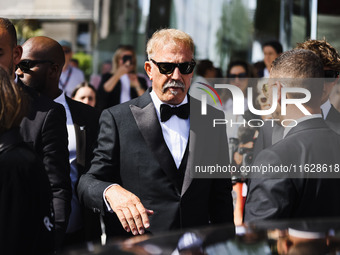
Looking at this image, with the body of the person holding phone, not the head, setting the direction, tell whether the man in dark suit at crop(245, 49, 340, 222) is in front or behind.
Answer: in front

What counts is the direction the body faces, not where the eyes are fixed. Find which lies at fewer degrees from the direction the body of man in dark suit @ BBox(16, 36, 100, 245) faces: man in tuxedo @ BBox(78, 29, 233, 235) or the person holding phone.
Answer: the man in tuxedo

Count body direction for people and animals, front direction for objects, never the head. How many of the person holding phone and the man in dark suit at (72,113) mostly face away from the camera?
0

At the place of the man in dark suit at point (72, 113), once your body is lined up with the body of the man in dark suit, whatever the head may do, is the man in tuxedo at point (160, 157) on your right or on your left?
on your left

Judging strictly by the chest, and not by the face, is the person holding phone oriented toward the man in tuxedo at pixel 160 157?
yes

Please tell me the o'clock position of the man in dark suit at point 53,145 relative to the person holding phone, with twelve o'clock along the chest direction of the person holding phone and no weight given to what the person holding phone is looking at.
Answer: The man in dark suit is roughly at 12 o'clock from the person holding phone.

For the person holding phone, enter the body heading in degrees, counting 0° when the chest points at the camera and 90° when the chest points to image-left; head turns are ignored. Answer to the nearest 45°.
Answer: approximately 0°

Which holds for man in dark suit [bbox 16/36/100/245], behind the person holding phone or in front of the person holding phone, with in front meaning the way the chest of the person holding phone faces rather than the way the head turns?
in front
